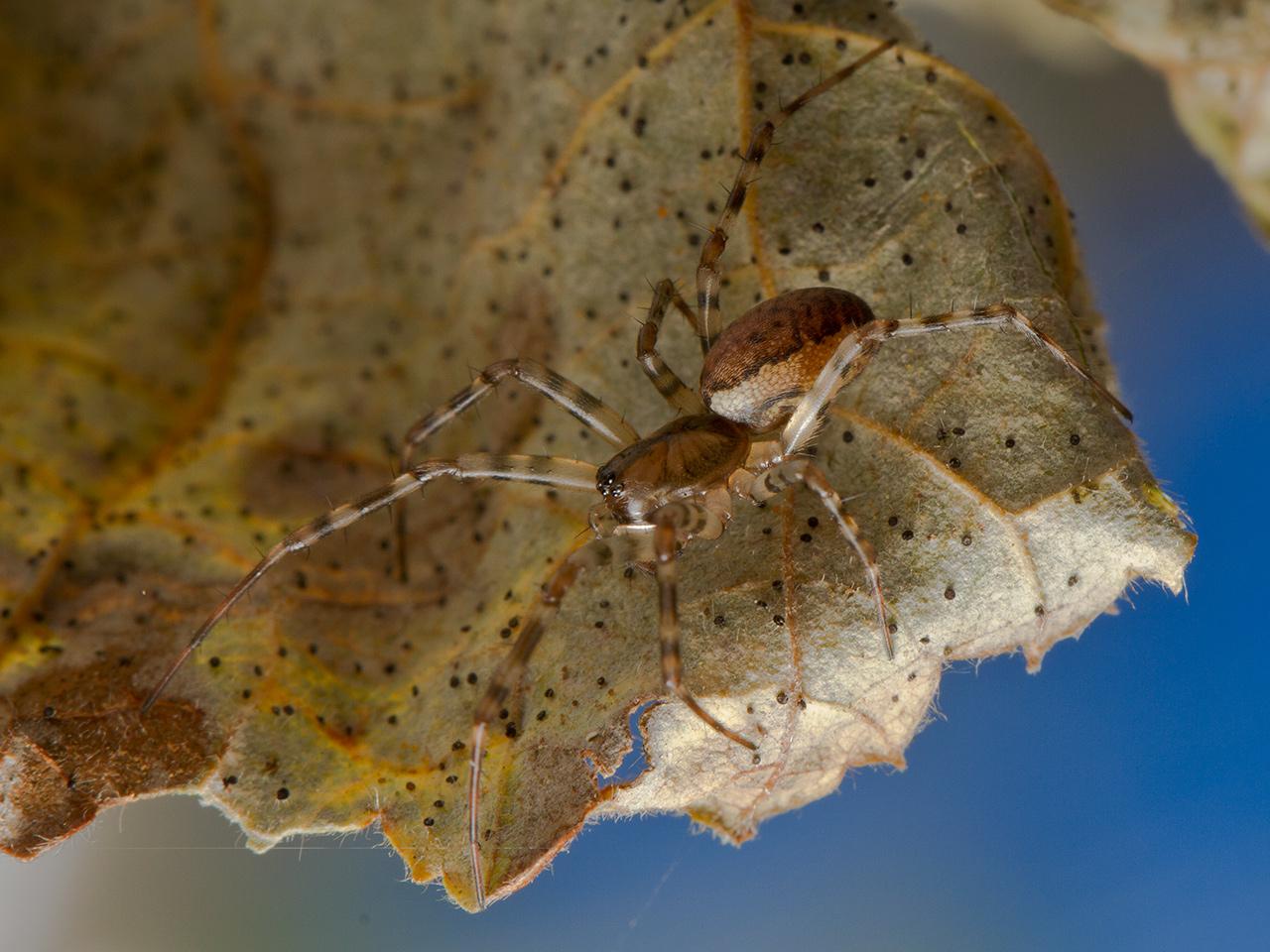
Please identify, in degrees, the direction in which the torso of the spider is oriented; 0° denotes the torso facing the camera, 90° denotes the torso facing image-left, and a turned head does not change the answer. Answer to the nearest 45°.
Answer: approximately 45°

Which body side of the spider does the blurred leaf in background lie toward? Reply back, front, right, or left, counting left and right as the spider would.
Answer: back
